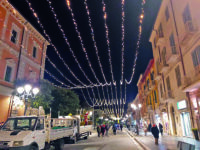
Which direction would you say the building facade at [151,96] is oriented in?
to the viewer's left

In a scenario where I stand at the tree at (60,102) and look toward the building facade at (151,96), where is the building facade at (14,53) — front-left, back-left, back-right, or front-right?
back-right

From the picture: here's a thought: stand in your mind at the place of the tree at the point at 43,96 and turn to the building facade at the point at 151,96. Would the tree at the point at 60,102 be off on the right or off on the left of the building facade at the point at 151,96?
left

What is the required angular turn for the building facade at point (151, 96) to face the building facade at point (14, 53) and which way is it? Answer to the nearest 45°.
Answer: approximately 45° to its left

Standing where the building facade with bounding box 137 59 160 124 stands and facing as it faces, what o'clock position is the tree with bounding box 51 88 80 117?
The tree is roughly at 11 o'clock from the building facade.

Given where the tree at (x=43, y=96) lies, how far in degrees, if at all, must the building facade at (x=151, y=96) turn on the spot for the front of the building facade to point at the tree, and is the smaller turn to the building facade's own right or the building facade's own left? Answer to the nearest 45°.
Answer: approximately 45° to the building facade's own left
